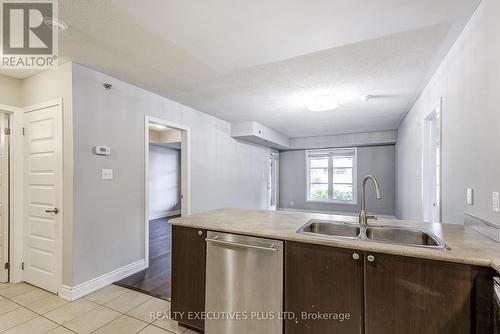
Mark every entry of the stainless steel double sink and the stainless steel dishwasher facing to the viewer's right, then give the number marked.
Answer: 0

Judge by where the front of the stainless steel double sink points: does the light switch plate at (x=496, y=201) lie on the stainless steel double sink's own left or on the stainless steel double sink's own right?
on the stainless steel double sink's own left

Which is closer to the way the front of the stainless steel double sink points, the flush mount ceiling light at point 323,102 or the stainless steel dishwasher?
the stainless steel dishwasher

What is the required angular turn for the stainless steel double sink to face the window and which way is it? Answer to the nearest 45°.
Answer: approximately 180°

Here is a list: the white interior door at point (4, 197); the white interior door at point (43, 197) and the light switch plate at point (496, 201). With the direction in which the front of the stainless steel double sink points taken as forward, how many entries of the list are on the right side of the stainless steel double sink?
2

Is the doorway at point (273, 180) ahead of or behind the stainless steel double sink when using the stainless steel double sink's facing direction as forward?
behind

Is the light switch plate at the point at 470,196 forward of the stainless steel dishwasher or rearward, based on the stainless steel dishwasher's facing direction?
rearward

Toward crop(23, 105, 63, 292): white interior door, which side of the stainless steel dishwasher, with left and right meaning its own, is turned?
right

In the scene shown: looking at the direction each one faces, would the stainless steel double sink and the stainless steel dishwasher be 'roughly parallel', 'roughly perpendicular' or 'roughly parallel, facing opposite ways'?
roughly parallel

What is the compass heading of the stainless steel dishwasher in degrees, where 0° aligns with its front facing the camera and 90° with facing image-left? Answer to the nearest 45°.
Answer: approximately 45°

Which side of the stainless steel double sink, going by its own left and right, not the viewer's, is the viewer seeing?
front

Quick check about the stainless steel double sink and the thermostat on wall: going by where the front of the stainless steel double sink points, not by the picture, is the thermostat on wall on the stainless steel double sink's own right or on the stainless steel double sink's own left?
on the stainless steel double sink's own right
